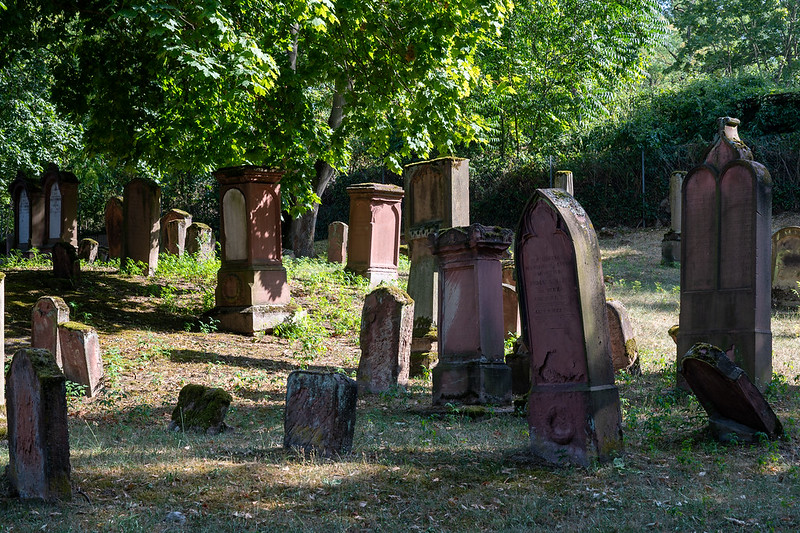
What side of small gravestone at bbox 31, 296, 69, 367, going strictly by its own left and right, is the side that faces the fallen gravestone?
left

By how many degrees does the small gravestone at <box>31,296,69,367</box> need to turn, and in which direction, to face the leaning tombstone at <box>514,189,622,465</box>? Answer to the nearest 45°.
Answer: approximately 90° to its left

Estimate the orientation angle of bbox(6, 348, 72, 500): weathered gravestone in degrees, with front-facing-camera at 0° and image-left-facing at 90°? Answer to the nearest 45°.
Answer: approximately 45°

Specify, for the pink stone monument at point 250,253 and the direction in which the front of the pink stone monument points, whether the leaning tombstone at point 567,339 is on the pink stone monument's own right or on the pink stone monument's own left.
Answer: on the pink stone monument's own left

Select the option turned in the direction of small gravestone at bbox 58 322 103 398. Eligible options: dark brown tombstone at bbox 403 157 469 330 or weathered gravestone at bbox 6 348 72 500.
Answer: the dark brown tombstone

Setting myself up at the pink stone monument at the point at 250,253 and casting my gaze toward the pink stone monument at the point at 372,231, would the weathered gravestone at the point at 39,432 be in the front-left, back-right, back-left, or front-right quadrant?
back-right

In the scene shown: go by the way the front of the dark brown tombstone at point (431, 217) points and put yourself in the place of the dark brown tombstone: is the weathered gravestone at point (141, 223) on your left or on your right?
on your right

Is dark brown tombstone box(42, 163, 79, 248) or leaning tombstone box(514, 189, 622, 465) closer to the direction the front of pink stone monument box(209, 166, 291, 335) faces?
the leaning tombstone

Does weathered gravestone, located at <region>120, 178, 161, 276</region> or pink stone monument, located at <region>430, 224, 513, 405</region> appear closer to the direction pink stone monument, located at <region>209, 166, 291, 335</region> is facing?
the pink stone monument

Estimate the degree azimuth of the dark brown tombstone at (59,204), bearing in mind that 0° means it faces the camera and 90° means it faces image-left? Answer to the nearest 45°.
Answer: approximately 45°

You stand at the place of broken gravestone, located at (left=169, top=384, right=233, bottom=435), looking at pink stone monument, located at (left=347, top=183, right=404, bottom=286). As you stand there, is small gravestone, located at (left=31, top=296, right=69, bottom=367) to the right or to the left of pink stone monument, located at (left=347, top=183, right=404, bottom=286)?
left

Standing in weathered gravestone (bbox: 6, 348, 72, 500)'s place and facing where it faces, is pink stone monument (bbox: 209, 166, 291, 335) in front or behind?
behind

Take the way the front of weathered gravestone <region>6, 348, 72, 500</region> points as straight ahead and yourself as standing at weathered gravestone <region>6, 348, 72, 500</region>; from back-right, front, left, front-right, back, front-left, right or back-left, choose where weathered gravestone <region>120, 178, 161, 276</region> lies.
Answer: back-right

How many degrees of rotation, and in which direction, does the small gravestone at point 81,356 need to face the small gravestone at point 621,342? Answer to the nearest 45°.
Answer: approximately 135° to its left

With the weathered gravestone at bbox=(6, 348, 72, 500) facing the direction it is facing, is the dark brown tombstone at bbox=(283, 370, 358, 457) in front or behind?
behind
